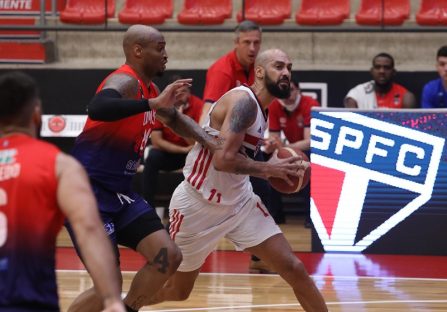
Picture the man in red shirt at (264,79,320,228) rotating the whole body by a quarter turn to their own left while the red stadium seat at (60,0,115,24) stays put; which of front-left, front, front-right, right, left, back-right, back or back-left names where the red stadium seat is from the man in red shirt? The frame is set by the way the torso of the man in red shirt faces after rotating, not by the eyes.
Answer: back-left

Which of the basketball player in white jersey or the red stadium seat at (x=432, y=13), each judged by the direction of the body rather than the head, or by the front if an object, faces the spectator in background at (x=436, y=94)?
the red stadium seat

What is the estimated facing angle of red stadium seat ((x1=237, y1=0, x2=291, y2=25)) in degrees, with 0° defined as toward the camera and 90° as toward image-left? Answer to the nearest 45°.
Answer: approximately 0°

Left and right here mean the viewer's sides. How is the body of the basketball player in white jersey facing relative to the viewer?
facing the viewer and to the right of the viewer

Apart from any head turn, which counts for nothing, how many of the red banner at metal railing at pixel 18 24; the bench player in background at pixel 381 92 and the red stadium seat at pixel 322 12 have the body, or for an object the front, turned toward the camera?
3

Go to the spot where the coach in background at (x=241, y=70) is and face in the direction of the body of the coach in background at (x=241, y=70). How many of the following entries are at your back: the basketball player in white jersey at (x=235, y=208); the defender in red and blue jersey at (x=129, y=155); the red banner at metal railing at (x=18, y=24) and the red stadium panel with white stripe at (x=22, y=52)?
2

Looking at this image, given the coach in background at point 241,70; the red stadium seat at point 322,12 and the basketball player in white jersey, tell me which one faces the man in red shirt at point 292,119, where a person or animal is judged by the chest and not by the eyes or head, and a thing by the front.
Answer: the red stadium seat

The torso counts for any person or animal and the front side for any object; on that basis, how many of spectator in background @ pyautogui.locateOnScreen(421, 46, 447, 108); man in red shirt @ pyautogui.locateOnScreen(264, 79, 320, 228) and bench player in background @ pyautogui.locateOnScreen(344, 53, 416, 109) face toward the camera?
3

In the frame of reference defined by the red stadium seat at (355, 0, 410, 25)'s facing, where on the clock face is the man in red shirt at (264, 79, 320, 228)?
The man in red shirt is roughly at 1 o'clock from the red stadium seat.

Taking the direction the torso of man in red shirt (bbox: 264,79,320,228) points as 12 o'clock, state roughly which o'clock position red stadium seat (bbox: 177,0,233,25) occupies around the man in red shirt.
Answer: The red stadium seat is roughly at 5 o'clock from the man in red shirt.

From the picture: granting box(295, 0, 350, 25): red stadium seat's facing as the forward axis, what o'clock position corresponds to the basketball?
The basketball is roughly at 12 o'clock from the red stadium seat.

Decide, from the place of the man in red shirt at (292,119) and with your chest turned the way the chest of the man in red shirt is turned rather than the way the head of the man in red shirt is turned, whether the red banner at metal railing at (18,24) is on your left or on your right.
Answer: on your right

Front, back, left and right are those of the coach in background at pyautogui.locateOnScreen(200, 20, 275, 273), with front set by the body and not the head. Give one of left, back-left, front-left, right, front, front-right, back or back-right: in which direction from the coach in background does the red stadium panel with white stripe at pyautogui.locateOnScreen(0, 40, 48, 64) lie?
back

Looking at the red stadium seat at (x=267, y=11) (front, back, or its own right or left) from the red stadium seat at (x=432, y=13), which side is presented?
left
